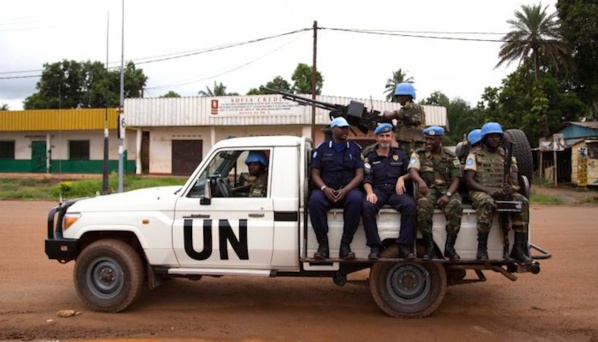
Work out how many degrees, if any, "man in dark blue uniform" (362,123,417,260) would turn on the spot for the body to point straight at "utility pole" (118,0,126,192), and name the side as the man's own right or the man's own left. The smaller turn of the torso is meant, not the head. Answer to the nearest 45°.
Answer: approximately 135° to the man's own right

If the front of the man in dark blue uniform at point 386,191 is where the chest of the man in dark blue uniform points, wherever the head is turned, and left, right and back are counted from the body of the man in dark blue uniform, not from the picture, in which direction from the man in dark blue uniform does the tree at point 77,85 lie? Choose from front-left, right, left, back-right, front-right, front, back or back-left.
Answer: back-right

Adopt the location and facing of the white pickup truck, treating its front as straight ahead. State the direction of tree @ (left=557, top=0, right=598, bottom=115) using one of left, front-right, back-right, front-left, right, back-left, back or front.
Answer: back-right

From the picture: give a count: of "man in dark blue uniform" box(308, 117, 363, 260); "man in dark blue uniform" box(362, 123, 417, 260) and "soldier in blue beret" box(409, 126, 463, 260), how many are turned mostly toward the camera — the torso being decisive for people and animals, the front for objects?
3

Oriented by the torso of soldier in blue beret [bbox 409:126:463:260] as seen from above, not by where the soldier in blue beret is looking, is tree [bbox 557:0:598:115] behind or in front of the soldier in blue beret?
behind

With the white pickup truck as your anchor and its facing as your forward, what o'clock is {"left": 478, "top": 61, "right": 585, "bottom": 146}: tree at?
The tree is roughly at 4 o'clock from the white pickup truck.

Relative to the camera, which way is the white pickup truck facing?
to the viewer's left

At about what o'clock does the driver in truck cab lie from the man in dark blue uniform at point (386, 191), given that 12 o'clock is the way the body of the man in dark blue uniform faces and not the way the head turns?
The driver in truck cab is roughly at 3 o'clock from the man in dark blue uniform.

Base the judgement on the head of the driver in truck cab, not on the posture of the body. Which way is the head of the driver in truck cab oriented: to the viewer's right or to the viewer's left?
to the viewer's left

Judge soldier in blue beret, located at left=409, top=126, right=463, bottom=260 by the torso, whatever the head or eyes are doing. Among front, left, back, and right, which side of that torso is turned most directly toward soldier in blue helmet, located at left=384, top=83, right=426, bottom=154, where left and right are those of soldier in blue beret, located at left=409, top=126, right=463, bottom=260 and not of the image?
back
